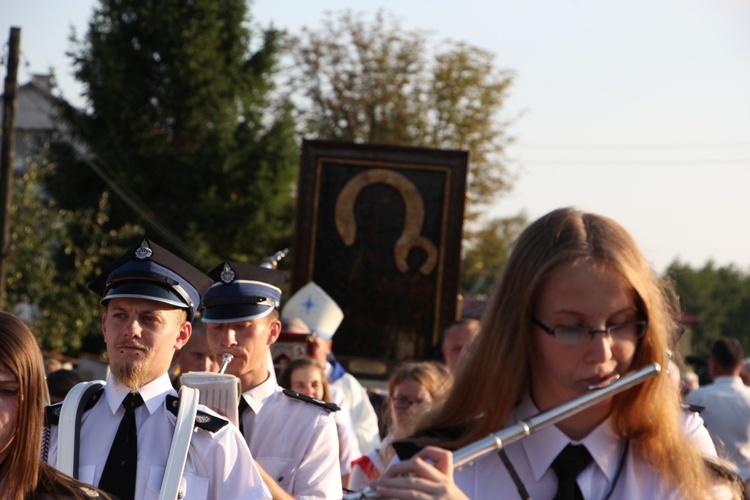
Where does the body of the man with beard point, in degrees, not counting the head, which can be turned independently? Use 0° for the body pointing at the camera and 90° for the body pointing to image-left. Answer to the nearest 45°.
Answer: approximately 45°

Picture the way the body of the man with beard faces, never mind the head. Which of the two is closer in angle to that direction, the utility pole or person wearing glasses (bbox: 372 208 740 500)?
the person wearing glasses

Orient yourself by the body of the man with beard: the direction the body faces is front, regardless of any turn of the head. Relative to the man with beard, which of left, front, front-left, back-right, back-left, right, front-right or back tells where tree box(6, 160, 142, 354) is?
back-right

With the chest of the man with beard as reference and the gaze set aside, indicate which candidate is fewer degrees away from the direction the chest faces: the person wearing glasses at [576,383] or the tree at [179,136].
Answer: the person wearing glasses

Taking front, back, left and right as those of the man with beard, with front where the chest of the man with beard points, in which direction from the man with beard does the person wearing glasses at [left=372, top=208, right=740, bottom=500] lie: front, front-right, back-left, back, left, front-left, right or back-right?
left

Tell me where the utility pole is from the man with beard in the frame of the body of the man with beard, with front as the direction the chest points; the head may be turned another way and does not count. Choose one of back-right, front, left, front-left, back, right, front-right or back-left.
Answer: back-right

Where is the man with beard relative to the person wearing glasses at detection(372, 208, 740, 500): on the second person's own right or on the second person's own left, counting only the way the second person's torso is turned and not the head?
on the second person's own right

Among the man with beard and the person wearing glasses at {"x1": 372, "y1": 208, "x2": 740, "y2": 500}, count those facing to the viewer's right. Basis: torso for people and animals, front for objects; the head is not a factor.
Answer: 0

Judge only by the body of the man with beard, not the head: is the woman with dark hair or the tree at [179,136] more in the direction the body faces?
the woman with dark hair

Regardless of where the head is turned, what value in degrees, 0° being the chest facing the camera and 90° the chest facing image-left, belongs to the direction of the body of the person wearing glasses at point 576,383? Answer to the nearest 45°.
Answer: approximately 0°

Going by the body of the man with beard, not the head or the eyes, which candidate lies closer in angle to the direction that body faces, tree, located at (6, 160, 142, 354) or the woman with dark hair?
the woman with dark hair
